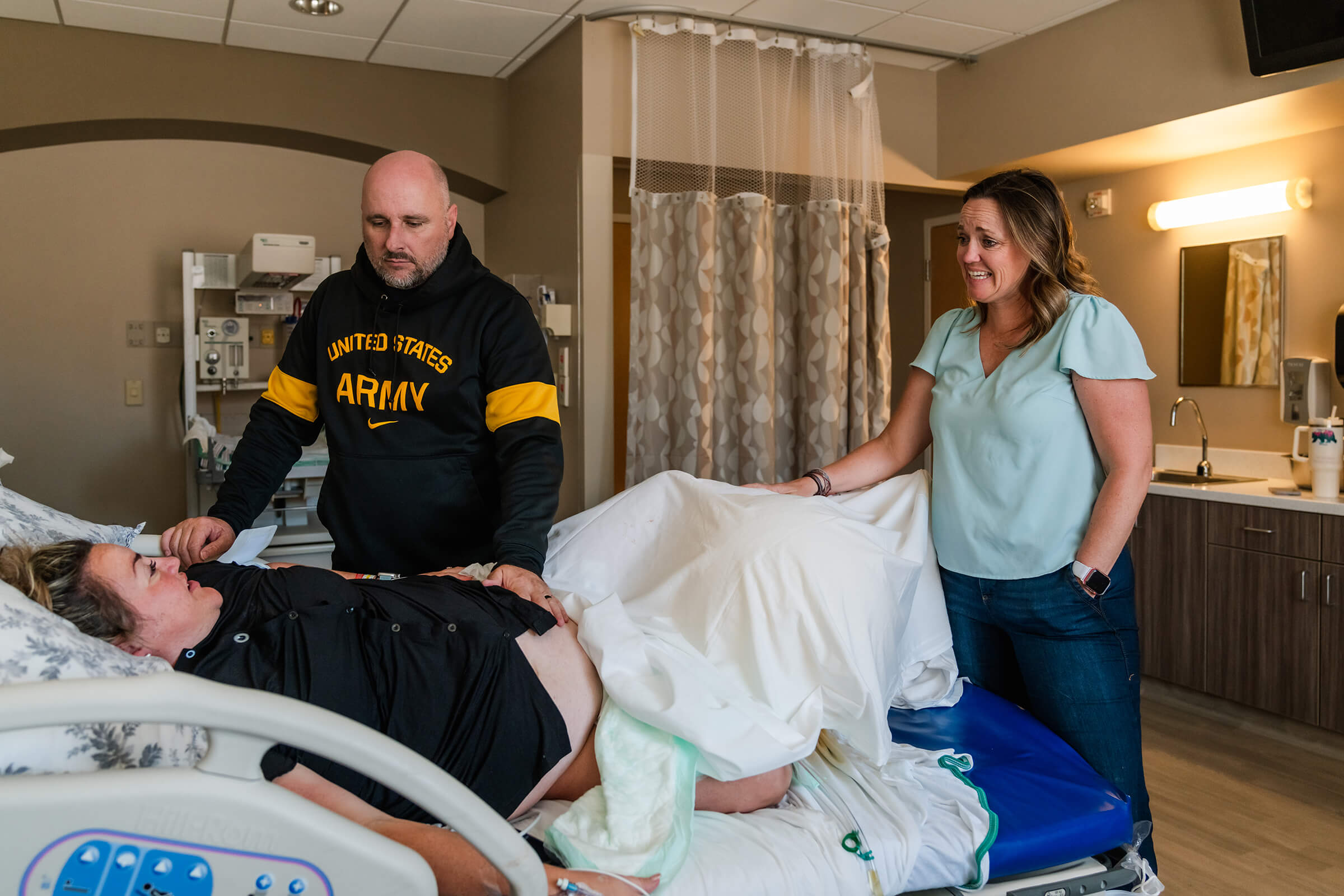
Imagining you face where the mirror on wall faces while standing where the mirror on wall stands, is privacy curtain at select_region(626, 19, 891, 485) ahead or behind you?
ahead

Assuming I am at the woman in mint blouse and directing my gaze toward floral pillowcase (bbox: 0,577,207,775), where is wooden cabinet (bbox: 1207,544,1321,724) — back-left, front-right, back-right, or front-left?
back-right

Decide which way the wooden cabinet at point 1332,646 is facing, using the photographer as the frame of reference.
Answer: facing the viewer and to the left of the viewer

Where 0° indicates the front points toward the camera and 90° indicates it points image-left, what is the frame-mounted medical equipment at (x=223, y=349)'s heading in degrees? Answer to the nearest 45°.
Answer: approximately 0°

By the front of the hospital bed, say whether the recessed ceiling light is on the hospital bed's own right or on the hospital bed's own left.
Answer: on the hospital bed's own left

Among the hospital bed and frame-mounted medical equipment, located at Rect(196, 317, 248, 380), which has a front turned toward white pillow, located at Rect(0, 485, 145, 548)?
the frame-mounted medical equipment

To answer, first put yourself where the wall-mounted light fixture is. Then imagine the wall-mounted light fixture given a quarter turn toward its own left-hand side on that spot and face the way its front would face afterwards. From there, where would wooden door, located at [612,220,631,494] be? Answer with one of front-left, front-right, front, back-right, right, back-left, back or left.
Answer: back-right

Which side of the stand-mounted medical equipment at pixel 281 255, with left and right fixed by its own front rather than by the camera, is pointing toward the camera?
front

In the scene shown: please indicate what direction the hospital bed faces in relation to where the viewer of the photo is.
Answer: facing to the right of the viewer

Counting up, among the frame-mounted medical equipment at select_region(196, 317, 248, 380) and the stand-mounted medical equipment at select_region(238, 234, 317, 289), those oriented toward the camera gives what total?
2

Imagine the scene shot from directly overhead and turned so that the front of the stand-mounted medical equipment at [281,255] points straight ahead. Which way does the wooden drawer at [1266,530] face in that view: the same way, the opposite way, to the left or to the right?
to the right

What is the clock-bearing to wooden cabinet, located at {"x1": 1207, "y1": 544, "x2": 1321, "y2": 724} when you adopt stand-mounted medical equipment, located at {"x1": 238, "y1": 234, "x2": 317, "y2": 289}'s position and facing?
The wooden cabinet is roughly at 10 o'clock from the stand-mounted medical equipment.
